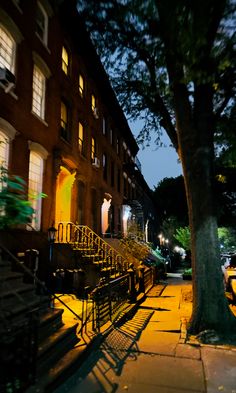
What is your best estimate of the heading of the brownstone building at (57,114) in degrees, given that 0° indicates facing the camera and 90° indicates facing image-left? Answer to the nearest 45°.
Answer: approximately 315°
